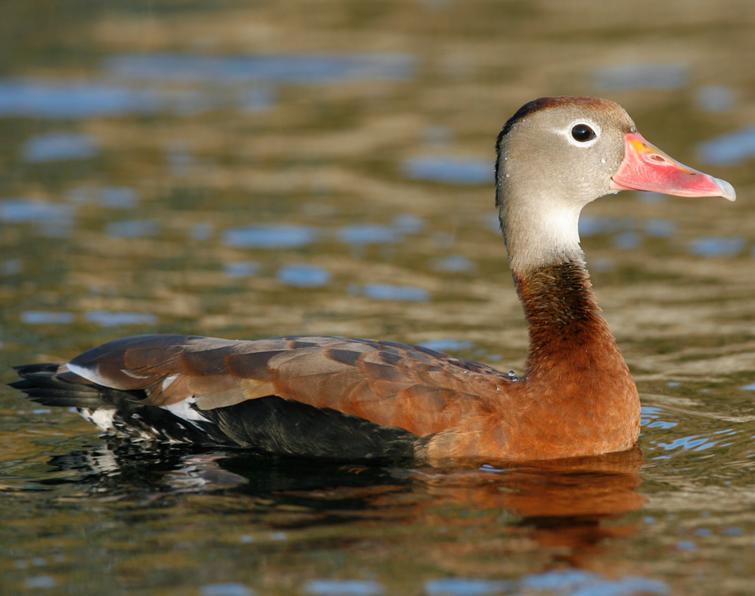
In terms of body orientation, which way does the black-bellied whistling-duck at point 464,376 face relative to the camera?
to the viewer's right
